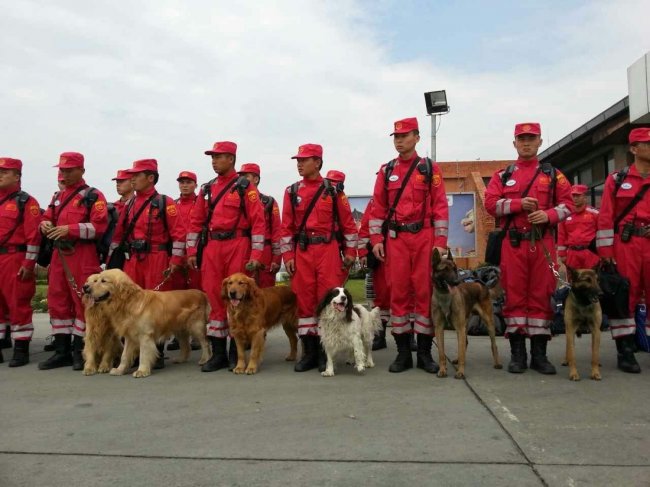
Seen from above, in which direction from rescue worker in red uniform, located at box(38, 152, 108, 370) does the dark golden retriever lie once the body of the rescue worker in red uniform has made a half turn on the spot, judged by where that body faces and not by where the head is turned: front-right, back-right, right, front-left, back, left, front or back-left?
right

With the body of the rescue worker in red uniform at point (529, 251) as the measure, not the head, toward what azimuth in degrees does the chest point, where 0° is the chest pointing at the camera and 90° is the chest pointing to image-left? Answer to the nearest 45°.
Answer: approximately 0°

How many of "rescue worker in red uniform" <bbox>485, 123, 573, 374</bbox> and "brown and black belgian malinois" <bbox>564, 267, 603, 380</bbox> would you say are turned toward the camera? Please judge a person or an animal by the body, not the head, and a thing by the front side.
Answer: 2

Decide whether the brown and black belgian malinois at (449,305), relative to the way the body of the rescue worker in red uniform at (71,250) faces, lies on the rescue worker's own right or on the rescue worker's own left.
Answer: on the rescue worker's own left

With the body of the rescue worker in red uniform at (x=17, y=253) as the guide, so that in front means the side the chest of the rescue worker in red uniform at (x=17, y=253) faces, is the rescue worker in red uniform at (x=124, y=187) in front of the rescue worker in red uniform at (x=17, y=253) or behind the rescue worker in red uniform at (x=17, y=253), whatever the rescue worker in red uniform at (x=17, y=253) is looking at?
behind
